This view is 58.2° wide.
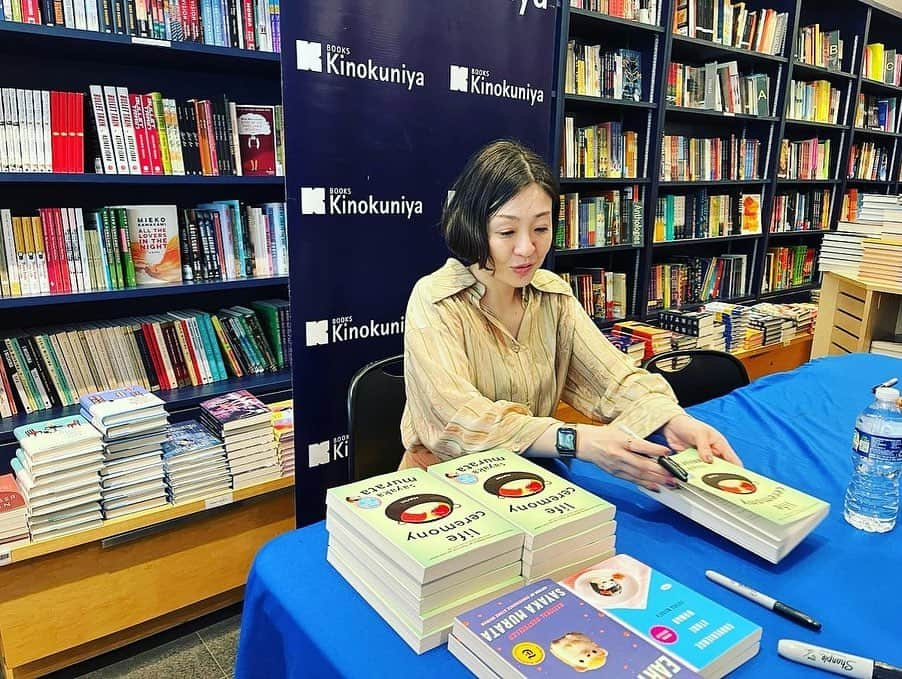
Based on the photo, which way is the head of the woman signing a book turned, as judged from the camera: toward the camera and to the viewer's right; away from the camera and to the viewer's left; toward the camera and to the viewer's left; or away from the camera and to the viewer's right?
toward the camera and to the viewer's right

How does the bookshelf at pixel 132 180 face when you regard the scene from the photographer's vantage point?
facing the viewer and to the right of the viewer

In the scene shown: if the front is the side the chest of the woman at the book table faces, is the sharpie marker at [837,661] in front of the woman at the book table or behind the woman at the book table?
in front

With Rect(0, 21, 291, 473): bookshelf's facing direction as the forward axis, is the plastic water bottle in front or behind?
in front

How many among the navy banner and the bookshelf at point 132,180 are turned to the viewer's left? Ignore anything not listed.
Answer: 0
